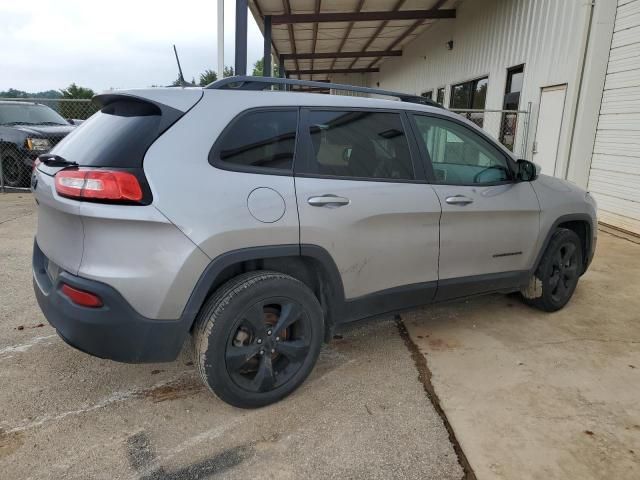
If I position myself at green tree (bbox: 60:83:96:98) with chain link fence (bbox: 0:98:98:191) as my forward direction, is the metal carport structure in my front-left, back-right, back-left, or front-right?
front-left

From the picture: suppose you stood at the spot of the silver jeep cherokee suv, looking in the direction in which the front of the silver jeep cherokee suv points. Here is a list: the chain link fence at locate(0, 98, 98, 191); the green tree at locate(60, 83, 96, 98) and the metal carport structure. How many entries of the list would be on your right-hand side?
0

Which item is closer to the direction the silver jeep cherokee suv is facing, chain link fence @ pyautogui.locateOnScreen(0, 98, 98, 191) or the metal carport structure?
the metal carport structure

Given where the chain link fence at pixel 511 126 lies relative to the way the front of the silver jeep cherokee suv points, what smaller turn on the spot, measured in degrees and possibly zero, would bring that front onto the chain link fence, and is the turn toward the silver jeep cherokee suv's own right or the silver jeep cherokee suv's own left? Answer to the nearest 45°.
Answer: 0° — it already faces it

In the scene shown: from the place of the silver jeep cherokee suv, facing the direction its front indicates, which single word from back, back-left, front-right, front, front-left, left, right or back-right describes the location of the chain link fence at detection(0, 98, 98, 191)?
left

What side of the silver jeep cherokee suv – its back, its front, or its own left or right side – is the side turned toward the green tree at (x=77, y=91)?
left

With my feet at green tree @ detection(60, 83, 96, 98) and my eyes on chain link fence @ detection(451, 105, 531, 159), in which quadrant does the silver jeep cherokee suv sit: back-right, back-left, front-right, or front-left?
front-right

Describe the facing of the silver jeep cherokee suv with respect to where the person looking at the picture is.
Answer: facing away from the viewer and to the right of the viewer

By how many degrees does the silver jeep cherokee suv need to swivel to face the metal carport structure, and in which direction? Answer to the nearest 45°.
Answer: approximately 45° to its left
